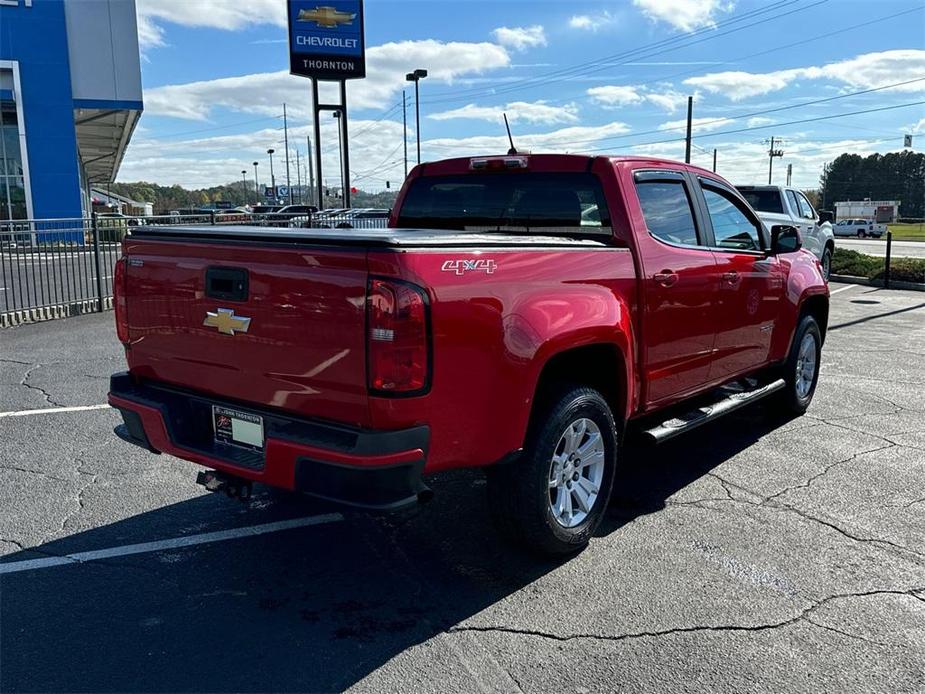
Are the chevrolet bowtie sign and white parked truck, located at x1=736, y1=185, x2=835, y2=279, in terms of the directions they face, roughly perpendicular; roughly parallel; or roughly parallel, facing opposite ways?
roughly perpendicular

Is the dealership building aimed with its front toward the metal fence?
yes

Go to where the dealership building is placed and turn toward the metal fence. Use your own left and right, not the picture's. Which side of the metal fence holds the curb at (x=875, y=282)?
left

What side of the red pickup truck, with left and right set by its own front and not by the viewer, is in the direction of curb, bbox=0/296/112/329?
left

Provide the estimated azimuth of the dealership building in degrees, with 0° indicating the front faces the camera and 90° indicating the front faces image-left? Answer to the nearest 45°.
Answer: approximately 0°

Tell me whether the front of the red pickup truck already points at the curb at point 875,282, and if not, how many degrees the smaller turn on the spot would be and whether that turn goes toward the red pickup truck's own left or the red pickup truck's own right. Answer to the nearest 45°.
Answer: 0° — it already faces it

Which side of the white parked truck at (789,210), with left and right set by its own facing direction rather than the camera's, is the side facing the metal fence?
back
